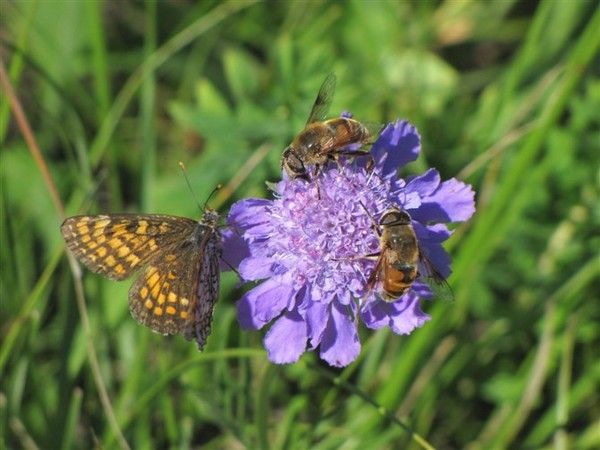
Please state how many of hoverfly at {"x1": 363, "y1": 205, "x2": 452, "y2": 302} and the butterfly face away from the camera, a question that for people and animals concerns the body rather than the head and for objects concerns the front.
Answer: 2

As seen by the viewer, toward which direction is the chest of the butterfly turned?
away from the camera

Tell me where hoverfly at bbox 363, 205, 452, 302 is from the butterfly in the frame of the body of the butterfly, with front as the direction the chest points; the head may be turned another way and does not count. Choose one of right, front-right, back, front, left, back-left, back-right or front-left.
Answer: back-right

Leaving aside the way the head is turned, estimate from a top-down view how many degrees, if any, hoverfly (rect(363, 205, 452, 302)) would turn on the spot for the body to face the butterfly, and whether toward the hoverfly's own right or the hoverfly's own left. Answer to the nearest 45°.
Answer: approximately 90° to the hoverfly's own left

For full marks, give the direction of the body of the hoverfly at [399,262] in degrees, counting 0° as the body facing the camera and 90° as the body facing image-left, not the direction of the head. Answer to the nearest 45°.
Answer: approximately 180°
